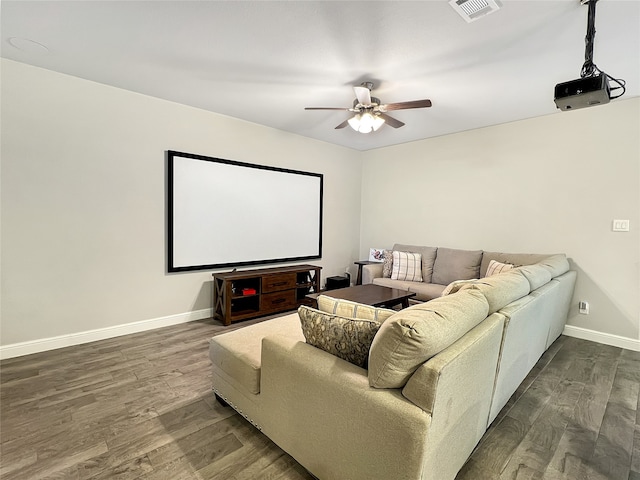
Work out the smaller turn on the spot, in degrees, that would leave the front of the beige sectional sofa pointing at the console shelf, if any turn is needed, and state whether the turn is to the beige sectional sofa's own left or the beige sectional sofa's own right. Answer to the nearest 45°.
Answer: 0° — it already faces it

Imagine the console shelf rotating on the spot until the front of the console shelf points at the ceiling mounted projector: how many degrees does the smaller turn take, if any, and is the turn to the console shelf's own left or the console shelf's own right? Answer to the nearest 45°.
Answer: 0° — it already faces it

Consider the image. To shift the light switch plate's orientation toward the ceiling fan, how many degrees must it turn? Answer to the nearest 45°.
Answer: approximately 45° to its right

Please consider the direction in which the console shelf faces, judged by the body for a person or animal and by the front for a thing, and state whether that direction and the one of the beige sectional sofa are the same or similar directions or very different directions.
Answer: very different directions

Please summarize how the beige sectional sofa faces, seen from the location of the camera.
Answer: facing away from the viewer and to the left of the viewer

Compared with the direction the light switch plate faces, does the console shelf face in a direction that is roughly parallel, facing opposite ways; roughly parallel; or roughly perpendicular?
roughly perpendicular

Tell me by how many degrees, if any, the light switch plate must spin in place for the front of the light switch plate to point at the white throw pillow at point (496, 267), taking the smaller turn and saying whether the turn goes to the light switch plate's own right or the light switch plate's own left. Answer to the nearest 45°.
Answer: approximately 45° to the light switch plate's own right

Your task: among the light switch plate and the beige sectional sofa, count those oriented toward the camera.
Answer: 1

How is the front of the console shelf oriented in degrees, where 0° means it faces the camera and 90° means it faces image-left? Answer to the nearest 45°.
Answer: approximately 315°
